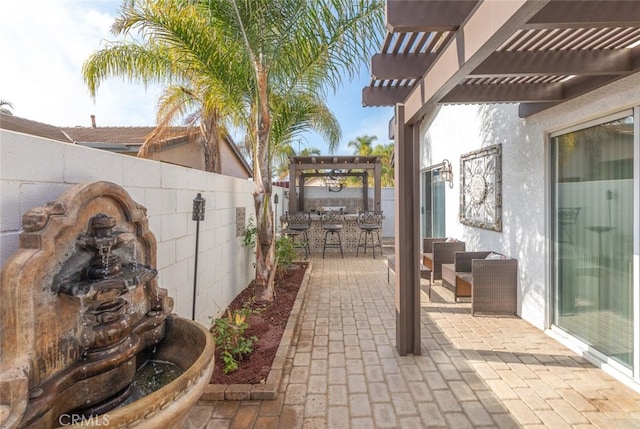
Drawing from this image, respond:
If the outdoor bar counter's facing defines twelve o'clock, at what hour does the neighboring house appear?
The neighboring house is roughly at 3 o'clock from the outdoor bar counter.

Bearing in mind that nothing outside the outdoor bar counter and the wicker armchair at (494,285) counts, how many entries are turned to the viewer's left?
1

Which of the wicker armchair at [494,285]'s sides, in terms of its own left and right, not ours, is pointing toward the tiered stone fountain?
left

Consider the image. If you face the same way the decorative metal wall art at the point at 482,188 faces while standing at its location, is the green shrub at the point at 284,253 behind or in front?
in front

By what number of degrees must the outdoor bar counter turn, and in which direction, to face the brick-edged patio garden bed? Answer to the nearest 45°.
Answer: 0° — it already faces it

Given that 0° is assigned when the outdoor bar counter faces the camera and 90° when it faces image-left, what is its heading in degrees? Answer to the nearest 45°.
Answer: approximately 0°

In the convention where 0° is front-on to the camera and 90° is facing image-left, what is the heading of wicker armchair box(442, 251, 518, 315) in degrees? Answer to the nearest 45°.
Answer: approximately 90°
